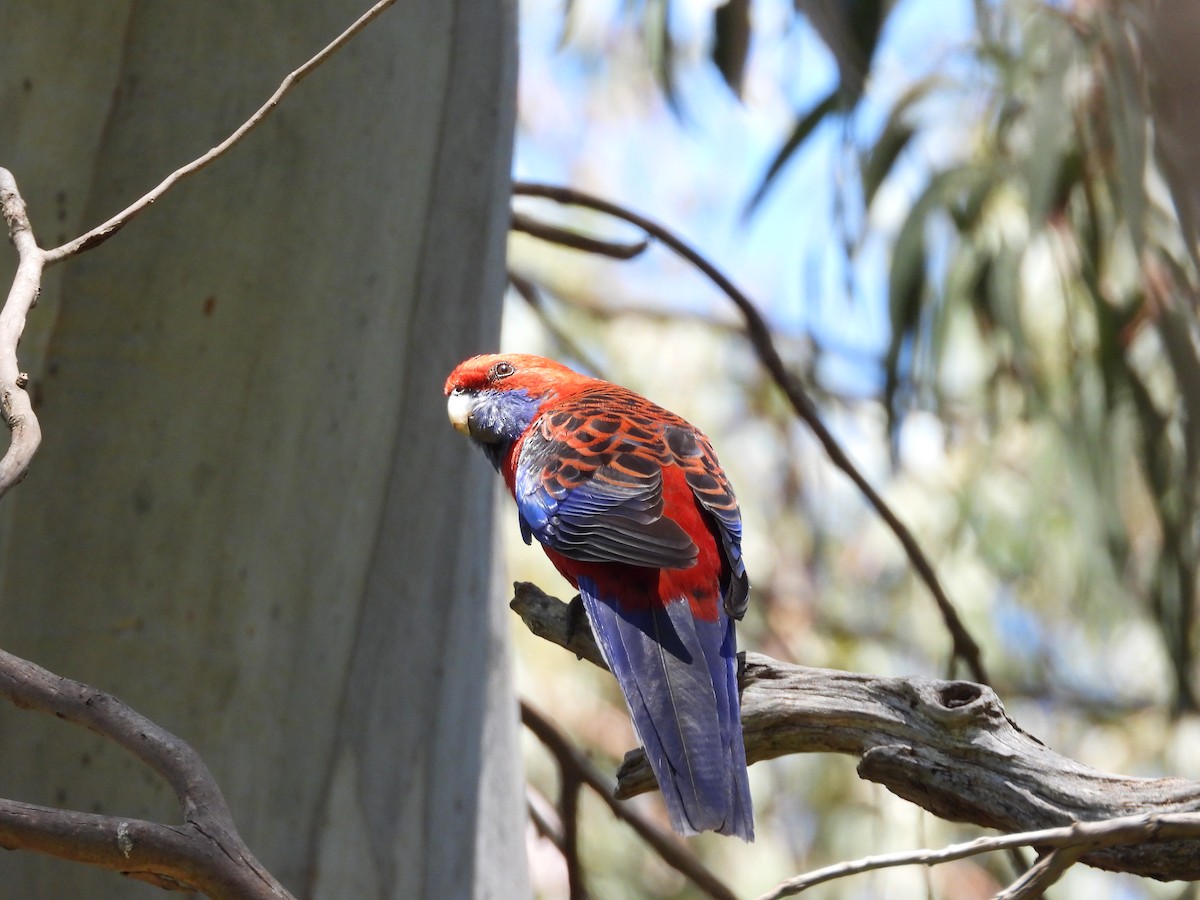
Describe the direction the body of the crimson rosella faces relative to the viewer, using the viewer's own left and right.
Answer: facing away from the viewer and to the left of the viewer

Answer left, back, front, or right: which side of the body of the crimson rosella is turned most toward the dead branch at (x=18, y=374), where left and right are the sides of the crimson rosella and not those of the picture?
left

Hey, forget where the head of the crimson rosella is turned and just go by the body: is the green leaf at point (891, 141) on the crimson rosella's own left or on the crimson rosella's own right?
on the crimson rosella's own right

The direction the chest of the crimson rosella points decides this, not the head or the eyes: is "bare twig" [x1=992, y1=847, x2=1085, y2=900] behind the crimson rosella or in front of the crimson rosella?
behind

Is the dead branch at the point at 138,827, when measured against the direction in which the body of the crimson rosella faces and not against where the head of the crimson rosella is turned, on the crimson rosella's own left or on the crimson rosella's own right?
on the crimson rosella's own left
